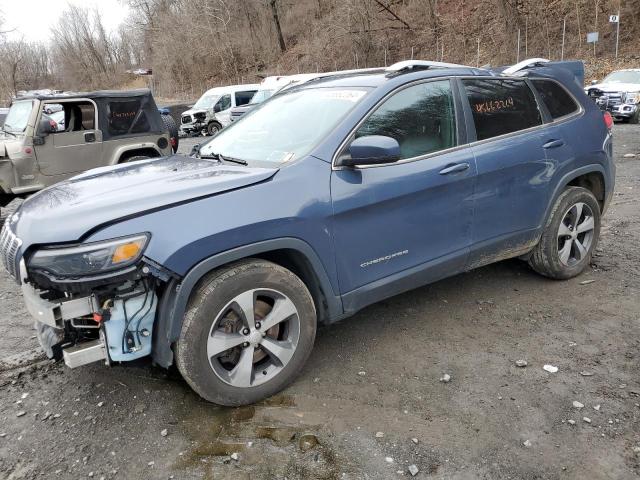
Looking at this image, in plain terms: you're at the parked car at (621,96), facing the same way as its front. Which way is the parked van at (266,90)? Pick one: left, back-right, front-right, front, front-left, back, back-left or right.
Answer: front-right

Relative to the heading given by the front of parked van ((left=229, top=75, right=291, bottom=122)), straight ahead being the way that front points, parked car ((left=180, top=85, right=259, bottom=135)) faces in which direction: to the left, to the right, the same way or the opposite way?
the same way

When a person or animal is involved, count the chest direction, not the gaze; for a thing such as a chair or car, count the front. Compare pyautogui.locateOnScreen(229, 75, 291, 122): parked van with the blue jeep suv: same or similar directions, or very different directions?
same or similar directions

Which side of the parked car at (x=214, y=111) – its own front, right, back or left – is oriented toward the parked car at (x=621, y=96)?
left

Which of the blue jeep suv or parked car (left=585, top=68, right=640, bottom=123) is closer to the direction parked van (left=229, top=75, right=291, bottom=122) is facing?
the blue jeep suv

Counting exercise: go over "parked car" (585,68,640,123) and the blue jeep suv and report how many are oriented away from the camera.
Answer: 0

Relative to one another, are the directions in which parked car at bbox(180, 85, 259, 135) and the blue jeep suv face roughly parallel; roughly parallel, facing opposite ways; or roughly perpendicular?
roughly parallel

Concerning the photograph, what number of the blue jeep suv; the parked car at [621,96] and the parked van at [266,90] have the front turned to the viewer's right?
0

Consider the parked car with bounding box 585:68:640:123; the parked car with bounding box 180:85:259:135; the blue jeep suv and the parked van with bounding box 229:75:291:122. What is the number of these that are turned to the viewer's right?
0

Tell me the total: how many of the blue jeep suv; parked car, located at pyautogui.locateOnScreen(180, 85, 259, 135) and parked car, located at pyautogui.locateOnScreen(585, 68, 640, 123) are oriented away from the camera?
0

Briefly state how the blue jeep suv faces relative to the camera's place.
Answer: facing the viewer and to the left of the viewer

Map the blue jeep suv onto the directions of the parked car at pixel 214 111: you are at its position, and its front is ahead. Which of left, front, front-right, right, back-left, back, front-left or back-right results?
front-left

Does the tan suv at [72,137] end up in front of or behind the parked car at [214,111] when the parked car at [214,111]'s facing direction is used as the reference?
in front
